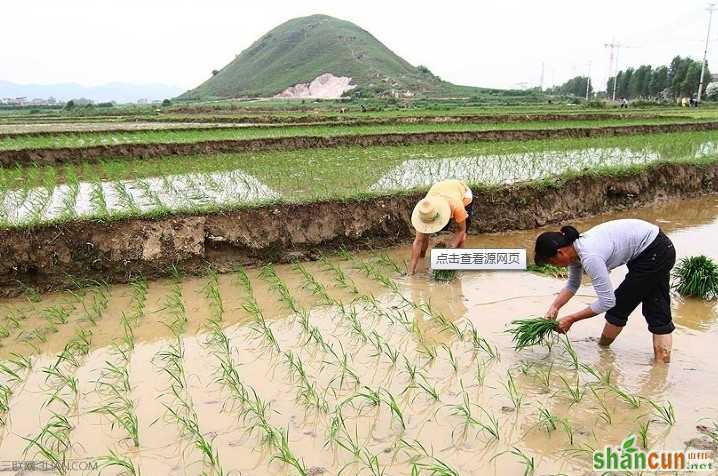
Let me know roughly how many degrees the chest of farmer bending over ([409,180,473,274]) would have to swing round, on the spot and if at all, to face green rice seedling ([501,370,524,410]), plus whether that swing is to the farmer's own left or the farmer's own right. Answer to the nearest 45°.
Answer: approximately 45° to the farmer's own left

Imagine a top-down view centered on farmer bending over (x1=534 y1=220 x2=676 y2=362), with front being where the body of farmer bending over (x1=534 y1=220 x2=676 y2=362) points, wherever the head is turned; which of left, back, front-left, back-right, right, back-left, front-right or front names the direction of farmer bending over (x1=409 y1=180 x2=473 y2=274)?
front-right

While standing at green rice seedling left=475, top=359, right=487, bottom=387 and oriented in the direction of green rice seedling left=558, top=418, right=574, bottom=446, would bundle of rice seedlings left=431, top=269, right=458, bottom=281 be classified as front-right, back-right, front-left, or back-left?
back-left

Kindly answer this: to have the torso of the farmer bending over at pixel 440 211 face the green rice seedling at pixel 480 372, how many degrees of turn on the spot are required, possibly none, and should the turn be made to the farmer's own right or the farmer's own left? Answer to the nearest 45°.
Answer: approximately 45° to the farmer's own left

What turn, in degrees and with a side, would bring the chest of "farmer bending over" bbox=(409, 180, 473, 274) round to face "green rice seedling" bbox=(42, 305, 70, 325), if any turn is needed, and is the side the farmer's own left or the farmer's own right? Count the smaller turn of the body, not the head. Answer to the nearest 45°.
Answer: approximately 45° to the farmer's own right

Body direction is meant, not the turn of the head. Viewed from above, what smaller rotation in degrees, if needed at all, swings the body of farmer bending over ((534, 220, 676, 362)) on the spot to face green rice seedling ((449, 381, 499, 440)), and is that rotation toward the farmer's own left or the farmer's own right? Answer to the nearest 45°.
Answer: approximately 45° to the farmer's own left

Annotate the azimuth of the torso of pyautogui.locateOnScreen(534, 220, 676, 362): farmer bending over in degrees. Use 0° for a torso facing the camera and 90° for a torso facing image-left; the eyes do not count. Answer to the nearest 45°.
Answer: approximately 90°

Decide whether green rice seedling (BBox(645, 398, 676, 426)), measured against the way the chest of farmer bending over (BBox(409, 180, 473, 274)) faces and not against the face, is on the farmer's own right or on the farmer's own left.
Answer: on the farmer's own left
